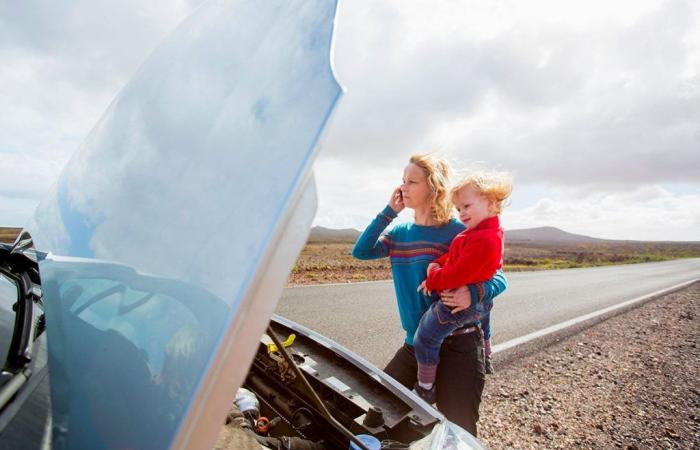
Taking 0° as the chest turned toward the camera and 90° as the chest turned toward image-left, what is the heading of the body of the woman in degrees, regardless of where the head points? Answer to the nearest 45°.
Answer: approximately 45°

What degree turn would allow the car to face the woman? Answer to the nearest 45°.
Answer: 0° — it already faces them

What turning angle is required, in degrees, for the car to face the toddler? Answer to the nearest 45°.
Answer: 0° — it already faces them

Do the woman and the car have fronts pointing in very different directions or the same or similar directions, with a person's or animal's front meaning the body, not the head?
very different directions

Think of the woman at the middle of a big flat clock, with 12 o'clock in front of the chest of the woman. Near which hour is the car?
The car is roughly at 11 o'clock from the woman.
